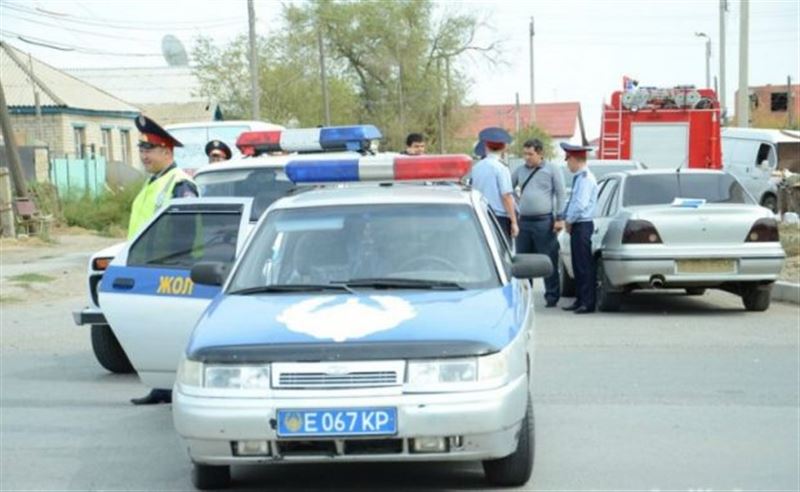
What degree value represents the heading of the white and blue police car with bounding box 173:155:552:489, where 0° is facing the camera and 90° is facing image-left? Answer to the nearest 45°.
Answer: approximately 0°

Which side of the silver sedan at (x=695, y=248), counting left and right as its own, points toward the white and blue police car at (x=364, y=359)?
back

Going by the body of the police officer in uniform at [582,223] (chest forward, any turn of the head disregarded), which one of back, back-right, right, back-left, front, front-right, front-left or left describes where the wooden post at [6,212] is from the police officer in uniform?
front-right

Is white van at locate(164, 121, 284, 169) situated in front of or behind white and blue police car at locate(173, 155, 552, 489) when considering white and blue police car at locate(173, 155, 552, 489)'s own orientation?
behind

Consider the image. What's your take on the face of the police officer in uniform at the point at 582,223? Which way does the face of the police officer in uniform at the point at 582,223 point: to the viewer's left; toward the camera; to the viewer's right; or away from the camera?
to the viewer's left

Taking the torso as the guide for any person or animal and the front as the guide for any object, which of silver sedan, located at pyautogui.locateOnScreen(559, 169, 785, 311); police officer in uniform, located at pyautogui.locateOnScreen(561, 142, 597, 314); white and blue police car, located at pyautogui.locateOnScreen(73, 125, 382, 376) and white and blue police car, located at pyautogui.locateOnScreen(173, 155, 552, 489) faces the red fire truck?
the silver sedan

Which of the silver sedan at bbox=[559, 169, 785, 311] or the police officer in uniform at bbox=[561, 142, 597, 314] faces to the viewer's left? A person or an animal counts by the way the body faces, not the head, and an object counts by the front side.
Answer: the police officer in uniform

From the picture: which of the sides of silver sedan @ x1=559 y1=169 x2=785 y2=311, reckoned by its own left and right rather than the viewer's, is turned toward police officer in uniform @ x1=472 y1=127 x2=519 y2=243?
left

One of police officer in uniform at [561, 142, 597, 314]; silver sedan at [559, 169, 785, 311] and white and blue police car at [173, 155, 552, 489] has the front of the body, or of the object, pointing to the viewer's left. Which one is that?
the police officer in uniform

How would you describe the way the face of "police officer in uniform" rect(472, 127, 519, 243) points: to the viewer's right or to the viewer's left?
to the viewer's right

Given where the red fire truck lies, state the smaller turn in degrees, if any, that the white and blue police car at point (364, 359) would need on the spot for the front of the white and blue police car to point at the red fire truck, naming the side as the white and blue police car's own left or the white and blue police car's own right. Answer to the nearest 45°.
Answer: approximately 180°

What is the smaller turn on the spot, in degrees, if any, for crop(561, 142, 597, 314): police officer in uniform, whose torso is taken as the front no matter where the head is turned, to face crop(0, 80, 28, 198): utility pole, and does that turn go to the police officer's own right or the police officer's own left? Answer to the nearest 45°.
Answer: approximately 45° to the police officer's own right
